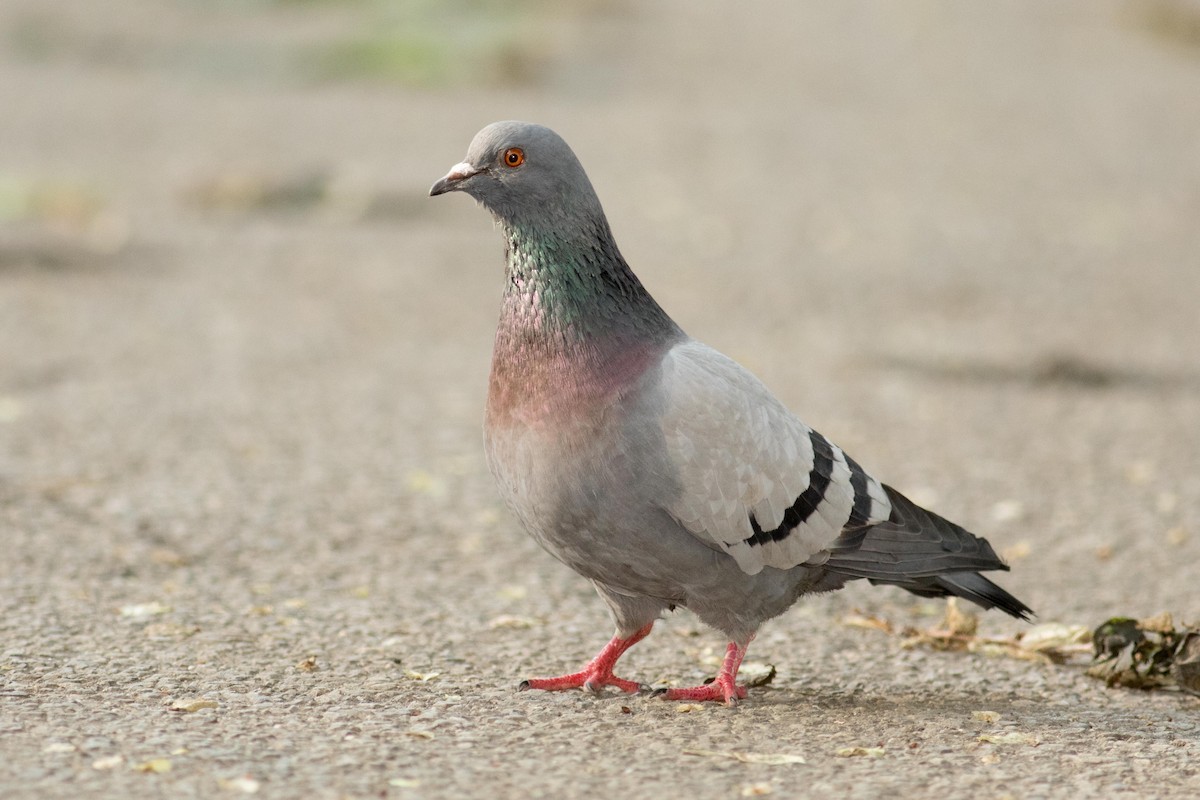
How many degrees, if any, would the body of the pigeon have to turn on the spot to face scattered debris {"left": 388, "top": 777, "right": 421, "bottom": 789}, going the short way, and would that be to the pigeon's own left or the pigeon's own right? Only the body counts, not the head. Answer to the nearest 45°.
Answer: approximately 45° to the pigeon's own left

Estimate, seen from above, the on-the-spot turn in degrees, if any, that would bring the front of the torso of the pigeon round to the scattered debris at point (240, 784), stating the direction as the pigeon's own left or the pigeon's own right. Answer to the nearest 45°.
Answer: approximately 45° to the pigeon's own left

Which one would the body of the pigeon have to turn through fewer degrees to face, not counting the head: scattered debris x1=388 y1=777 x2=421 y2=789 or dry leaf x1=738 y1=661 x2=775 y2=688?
the scattered debris

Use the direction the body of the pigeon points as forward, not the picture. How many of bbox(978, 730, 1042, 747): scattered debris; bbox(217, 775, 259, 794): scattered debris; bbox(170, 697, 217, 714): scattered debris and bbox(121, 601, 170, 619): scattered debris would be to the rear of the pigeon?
1

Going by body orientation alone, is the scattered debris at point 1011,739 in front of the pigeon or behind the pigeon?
behind

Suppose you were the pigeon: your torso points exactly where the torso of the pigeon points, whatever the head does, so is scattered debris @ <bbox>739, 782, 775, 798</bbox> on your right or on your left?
on your left

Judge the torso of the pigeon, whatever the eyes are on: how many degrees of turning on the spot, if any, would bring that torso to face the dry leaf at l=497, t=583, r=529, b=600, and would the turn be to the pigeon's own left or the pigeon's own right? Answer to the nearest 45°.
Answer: approximately 90° to the pigeon's own right

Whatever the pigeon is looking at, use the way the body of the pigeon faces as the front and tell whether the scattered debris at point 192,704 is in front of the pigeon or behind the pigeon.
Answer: in front

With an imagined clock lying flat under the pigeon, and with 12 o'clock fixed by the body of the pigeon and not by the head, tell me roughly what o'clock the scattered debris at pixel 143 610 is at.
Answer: The scattered debris is roughly at 1 o'clock from the pigeon.

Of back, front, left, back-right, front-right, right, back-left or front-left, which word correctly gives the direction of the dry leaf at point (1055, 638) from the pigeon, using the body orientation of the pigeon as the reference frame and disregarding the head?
back-right

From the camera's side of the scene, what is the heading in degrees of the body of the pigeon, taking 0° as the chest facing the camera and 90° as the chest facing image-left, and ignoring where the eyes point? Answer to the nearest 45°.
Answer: approximately 90°

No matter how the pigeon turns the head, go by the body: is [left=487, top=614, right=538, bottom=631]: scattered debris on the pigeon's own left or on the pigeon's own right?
on the pigeon's own right
